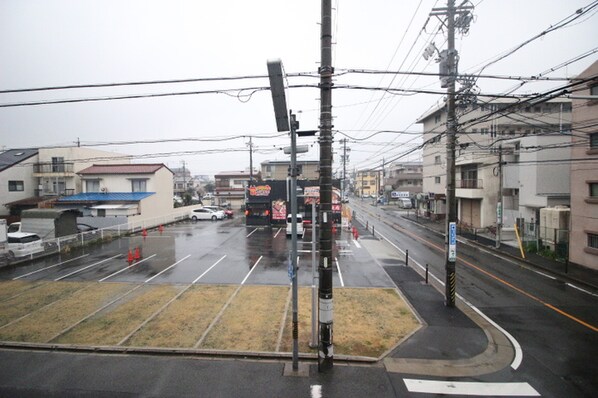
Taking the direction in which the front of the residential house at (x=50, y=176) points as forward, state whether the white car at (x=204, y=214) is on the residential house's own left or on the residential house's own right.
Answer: on the residential house's own left

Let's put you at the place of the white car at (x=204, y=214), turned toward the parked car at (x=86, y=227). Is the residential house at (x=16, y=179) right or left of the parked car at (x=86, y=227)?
right

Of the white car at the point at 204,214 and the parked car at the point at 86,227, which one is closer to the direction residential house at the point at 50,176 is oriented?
the parked car

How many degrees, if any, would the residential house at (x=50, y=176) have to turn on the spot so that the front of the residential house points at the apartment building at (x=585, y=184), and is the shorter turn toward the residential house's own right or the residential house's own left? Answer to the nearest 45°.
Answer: approximately 45° to the residential house's own left

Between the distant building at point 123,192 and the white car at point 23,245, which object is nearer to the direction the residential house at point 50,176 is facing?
the white car

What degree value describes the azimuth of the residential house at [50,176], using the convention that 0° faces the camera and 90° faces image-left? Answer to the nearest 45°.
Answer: approximately 0°

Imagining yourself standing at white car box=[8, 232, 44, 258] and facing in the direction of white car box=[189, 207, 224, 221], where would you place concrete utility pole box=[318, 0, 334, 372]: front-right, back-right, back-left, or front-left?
back-right

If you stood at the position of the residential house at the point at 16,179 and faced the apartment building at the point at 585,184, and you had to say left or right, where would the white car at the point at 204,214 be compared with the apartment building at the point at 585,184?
left

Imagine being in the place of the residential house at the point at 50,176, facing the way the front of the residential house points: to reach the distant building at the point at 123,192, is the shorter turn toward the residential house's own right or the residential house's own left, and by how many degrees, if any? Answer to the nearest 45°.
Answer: approximately 45° to the residential house's own left
